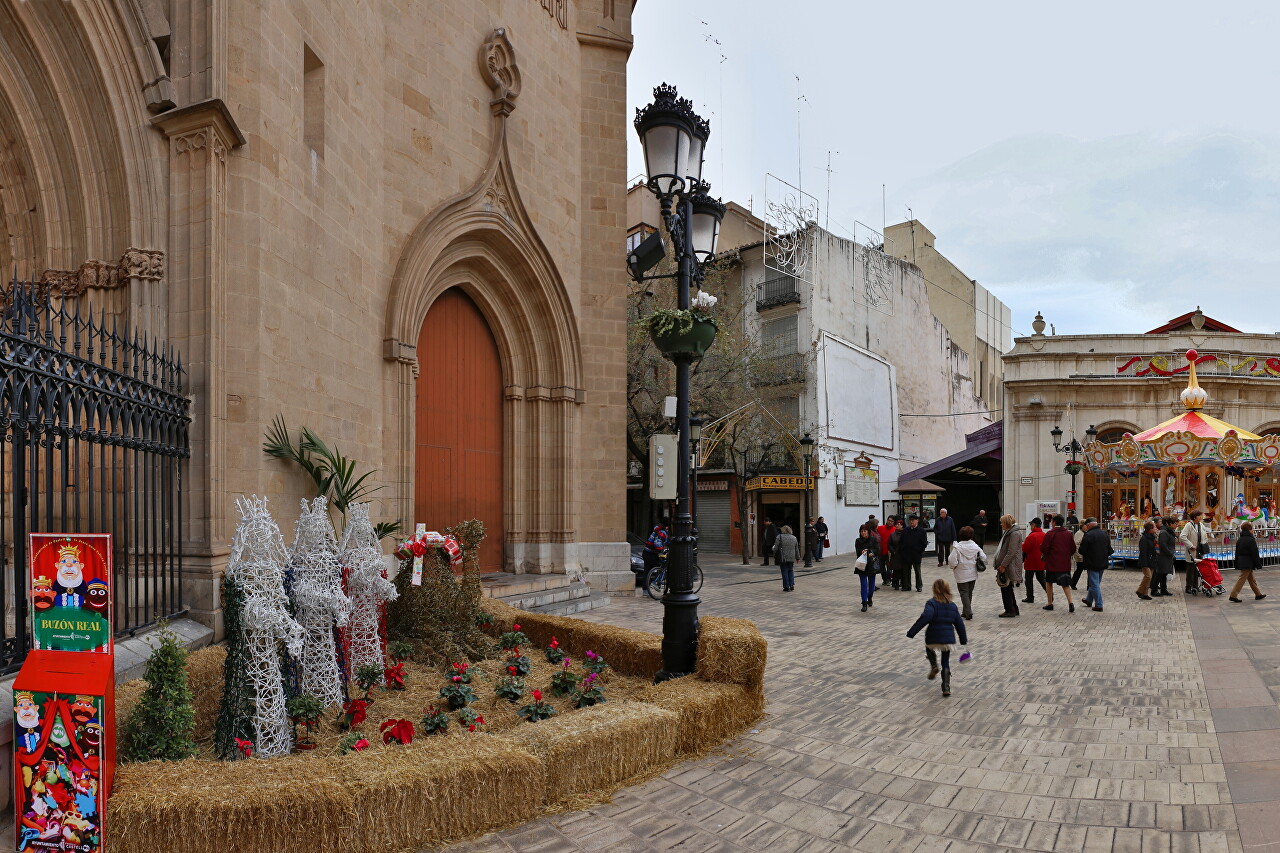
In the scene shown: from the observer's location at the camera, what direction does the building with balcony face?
facing the viewer and to the left of the viewer

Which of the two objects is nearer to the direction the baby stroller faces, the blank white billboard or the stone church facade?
the stone church facade

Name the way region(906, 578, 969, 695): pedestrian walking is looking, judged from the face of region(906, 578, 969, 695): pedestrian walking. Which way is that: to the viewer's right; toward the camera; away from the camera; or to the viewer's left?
away from the camera

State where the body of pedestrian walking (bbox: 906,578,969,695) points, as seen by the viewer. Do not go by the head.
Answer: away from the camera

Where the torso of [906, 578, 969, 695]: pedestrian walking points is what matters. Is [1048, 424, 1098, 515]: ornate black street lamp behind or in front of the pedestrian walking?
in front

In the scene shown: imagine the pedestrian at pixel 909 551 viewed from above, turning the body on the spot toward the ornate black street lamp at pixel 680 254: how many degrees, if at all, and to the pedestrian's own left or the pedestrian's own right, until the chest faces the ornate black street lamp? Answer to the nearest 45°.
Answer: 0° — they already face it

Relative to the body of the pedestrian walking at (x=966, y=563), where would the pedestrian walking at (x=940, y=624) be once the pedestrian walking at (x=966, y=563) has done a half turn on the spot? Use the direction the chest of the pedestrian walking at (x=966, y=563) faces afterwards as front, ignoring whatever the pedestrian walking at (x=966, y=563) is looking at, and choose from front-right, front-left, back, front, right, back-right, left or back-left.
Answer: front
